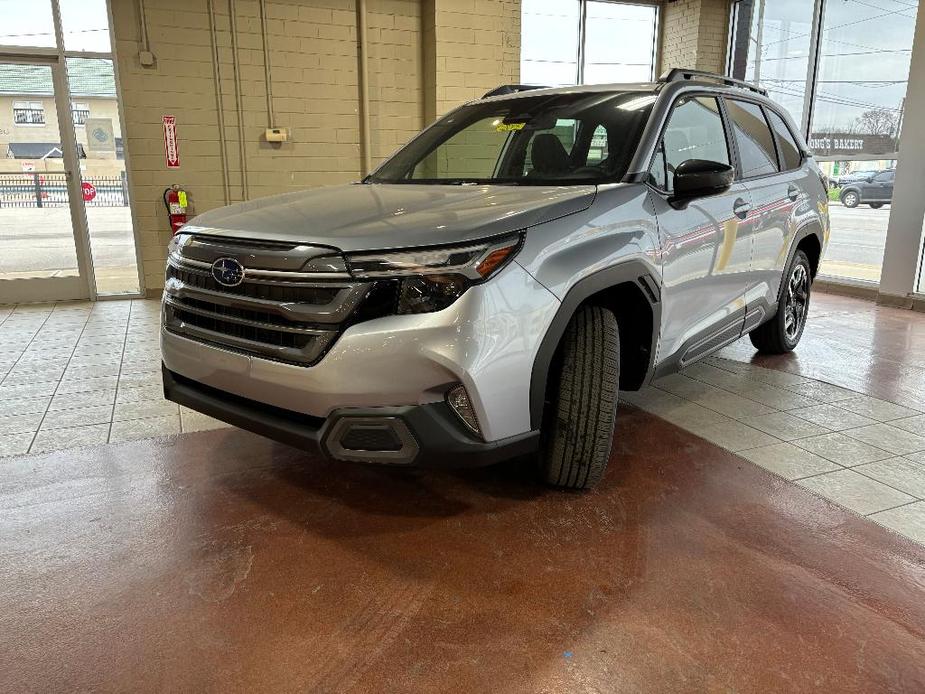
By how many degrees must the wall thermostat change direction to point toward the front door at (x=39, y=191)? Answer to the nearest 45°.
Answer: approximately 90° to its right
